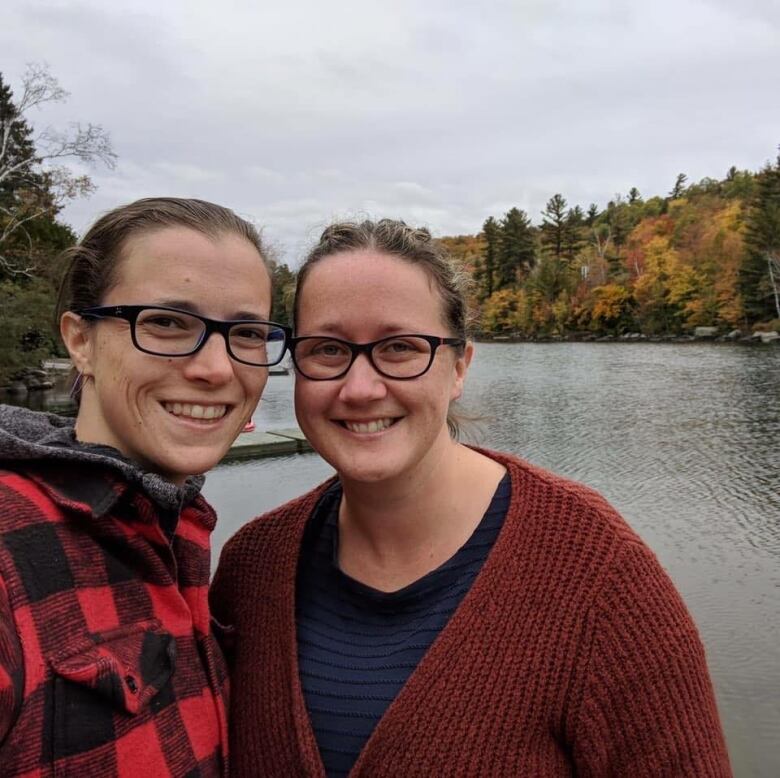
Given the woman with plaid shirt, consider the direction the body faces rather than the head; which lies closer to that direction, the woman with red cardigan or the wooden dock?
the woman with red cardigan

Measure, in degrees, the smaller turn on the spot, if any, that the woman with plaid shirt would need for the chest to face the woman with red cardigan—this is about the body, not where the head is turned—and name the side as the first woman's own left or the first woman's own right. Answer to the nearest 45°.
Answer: approximately 45° to the first woman's own left

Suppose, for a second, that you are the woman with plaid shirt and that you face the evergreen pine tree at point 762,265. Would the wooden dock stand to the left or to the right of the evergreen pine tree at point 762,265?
left

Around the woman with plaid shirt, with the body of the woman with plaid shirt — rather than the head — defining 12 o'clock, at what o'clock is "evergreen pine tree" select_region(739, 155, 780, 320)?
The evergreen pine tree is roughly at 9 o'clock from the woman with plaid shirt.

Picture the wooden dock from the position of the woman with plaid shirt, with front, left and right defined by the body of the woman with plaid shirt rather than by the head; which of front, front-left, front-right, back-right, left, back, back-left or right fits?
back-left

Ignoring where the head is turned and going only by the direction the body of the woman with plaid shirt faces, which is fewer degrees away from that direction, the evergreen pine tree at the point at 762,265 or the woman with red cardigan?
the woman with red cardigan

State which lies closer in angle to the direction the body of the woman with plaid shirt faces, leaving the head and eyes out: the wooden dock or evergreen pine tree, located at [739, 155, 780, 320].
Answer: the evergreen pine tree
